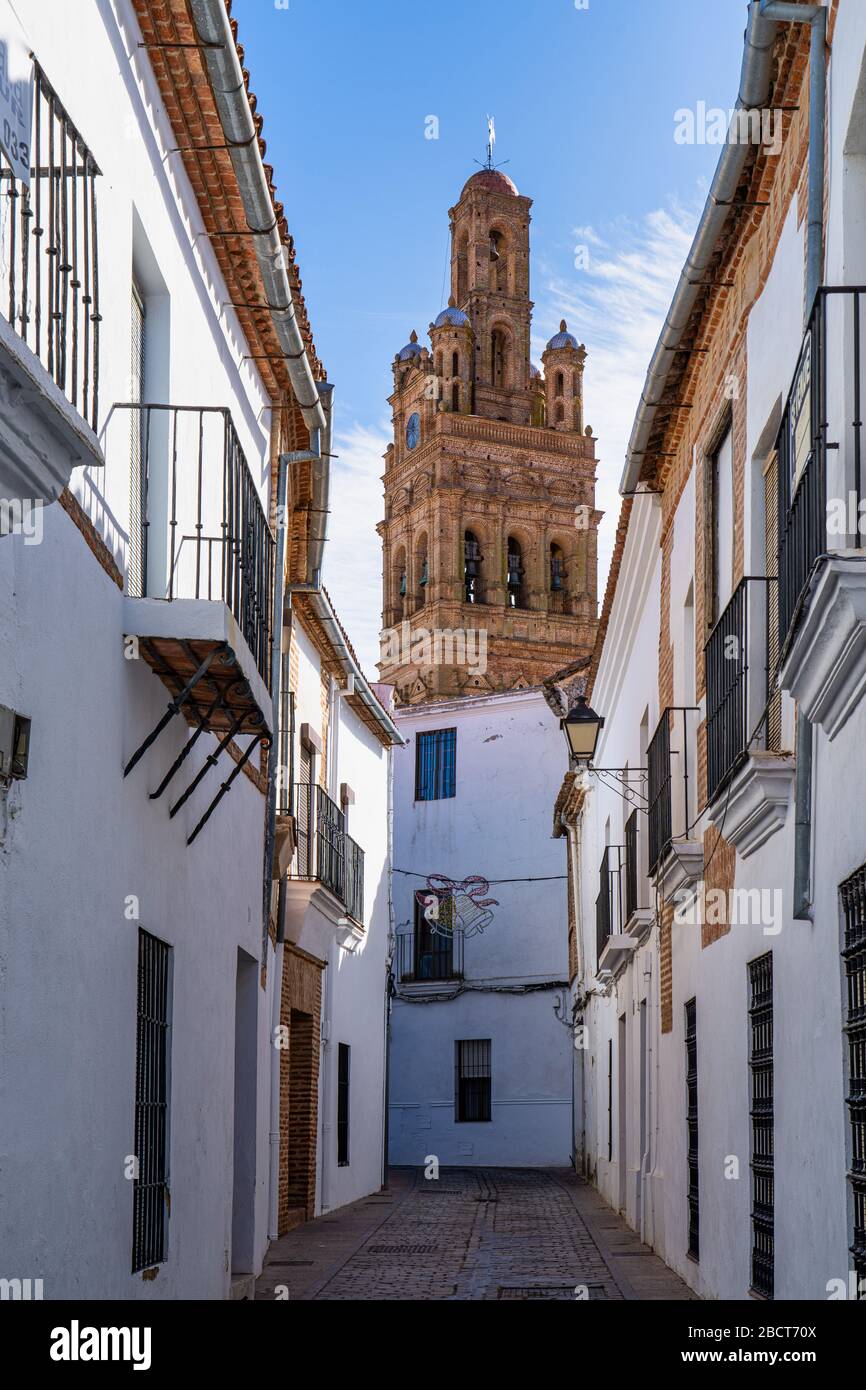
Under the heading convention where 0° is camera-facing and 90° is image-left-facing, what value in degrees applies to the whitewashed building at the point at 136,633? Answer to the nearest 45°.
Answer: approximately 270°

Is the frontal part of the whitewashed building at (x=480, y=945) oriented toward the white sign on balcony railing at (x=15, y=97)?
yes

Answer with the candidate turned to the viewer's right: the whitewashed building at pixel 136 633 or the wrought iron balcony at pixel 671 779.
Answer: the whitewashed building

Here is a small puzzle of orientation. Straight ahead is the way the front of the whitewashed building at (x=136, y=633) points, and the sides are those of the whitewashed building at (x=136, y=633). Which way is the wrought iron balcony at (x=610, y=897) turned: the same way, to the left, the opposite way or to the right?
the opposite way

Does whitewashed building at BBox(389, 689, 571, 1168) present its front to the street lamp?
yes

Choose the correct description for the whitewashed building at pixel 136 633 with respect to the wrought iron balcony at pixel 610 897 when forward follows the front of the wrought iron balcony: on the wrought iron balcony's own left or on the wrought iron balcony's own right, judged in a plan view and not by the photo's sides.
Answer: on the wrought iron balcony's own left

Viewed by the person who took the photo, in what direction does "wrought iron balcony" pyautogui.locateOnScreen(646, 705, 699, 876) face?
facing to the left of the viewer

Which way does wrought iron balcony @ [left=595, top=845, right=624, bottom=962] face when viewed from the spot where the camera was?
facing to the left of the viewer

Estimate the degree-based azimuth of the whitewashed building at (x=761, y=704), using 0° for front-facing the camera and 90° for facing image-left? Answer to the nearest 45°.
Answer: approximately 90°
